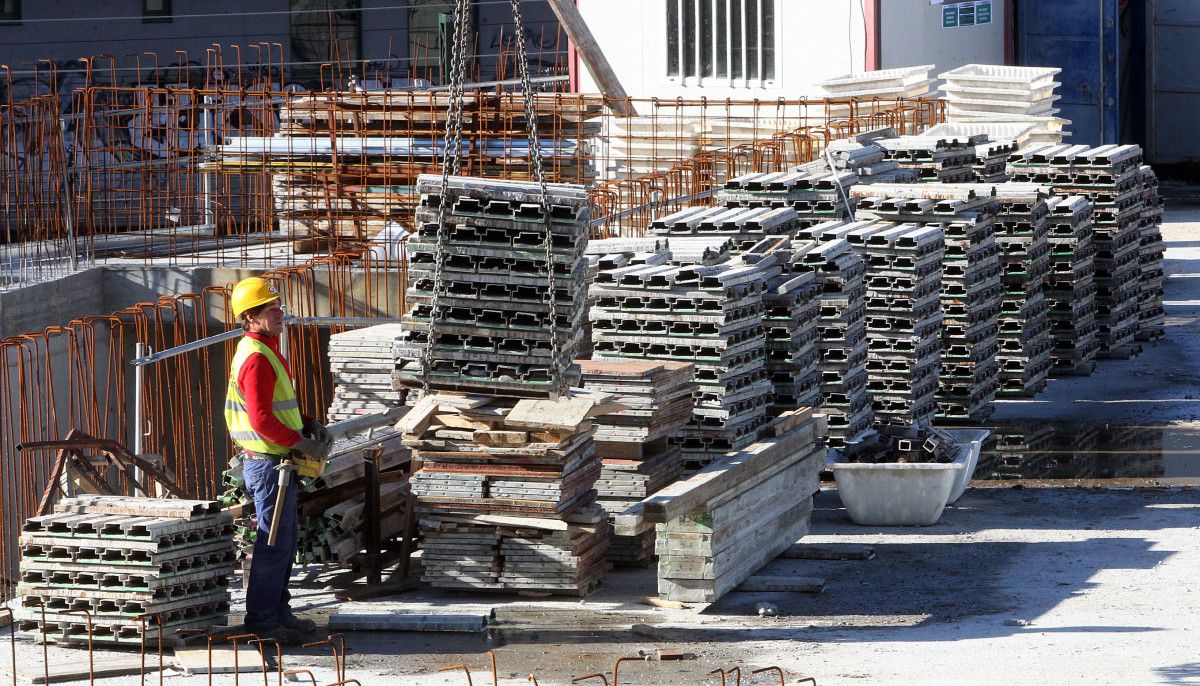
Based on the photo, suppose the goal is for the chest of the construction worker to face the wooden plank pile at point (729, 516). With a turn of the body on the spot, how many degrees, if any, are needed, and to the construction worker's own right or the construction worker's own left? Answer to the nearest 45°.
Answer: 0° — they already face it

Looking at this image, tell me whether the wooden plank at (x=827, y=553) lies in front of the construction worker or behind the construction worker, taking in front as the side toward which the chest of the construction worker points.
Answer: in front

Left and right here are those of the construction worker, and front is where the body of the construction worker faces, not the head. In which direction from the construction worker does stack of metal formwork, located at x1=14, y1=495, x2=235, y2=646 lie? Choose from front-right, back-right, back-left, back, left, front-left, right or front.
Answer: back

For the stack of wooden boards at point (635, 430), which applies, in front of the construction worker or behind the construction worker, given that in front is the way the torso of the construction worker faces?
in front

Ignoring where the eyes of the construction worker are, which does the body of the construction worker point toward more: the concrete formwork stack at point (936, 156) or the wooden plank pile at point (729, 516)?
the wooden plank pile

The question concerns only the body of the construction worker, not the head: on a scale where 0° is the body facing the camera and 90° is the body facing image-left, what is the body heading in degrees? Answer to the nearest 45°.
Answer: approximately 270°

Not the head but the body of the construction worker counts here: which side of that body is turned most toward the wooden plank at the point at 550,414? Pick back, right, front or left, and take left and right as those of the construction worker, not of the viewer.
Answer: front

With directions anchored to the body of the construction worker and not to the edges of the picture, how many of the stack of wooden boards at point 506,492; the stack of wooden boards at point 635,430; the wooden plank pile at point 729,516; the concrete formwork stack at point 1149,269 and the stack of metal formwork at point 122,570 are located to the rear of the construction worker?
1

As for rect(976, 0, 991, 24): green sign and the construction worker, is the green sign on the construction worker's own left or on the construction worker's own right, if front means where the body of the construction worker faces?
on the construction worker's own left

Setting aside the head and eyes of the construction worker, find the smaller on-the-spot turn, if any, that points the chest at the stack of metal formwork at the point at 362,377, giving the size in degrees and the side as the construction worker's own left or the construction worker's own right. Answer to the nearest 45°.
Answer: approximately 90° to the construction worker's own left

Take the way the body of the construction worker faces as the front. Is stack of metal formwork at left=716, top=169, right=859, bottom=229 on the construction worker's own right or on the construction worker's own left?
on the construction worker's own left

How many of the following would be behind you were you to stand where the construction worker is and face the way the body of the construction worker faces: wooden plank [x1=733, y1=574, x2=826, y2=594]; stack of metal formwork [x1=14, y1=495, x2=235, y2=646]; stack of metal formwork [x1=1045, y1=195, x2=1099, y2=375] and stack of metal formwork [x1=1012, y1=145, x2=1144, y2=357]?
1

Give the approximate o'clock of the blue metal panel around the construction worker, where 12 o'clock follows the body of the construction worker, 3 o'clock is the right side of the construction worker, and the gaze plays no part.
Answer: The blue metal panel is roughly at 10 o'clock from the construction worker.
